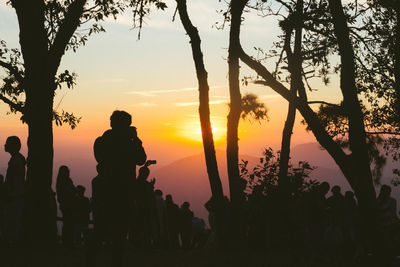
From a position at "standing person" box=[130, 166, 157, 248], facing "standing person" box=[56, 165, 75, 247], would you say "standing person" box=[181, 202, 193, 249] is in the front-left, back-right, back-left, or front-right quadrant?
back-right

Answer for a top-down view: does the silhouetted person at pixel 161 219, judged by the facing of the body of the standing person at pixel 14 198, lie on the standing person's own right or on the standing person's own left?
on the standing person's own right

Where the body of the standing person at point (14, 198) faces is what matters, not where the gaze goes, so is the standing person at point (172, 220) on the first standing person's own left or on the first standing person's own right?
on the first standing person's own right
